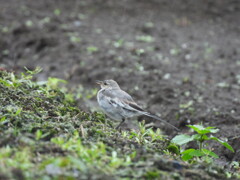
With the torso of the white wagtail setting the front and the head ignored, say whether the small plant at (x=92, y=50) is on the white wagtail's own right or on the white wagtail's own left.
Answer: on the white wagtail's own right

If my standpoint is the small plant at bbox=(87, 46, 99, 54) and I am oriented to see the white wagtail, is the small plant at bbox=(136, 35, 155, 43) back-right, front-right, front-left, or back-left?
back-left

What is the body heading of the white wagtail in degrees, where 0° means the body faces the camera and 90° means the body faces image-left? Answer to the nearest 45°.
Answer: approximately 90°

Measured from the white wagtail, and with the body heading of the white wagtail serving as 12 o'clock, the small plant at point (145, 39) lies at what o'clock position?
The small plant is roughly at 3 o'clock from the white wagtail.
